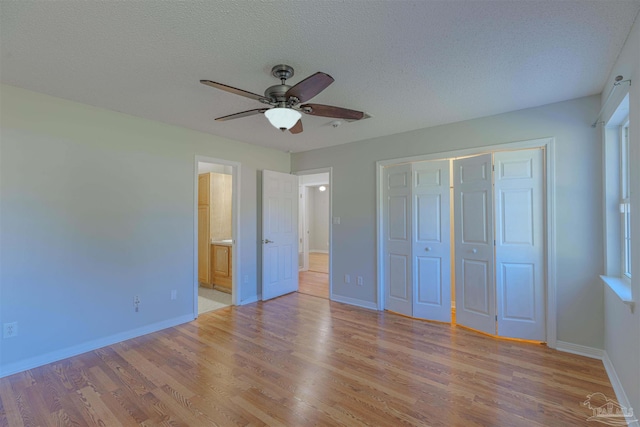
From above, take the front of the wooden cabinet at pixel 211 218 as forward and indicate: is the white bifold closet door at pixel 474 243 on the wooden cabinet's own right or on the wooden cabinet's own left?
on the wooden cabinet's own left

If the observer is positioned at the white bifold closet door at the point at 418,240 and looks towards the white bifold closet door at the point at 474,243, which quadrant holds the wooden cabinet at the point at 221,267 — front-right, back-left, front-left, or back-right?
back-right

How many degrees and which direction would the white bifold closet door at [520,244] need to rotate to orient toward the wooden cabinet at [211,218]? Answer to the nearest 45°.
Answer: approximately 90° to its right

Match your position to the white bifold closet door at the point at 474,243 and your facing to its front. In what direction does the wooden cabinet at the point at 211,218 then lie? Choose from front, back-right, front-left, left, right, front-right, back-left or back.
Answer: front-right

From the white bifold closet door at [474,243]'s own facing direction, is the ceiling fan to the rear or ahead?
ahead

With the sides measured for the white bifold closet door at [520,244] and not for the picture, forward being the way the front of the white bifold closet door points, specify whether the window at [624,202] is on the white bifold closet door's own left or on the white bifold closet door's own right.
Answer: on the white bifold closet door's own left

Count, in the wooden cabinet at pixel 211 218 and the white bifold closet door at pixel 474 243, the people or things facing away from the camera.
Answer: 0

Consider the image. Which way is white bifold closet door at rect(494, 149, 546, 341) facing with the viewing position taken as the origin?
facing the viewer

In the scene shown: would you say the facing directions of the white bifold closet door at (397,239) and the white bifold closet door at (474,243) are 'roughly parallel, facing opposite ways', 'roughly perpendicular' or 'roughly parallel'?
roughly parallel

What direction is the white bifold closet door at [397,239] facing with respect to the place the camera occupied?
facing the viewer and to the left of the viewer

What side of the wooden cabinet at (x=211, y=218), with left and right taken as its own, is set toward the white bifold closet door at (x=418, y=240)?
left

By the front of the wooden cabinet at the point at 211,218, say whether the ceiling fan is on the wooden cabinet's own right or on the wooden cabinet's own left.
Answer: on the wooden cabinet's own left

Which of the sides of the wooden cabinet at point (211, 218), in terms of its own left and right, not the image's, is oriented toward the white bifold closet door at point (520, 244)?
left

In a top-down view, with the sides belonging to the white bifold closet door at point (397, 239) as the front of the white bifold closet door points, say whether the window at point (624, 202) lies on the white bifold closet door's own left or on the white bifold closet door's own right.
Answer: on the white bifold closet door's own left
